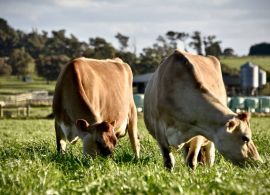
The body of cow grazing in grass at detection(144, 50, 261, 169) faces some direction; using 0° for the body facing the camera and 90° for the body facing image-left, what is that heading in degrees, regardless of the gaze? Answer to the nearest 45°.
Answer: approximately 315°

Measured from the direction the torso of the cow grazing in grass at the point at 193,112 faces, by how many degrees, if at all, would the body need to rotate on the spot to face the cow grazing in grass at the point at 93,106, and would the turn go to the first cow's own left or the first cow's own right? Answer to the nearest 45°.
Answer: approximately 180°
